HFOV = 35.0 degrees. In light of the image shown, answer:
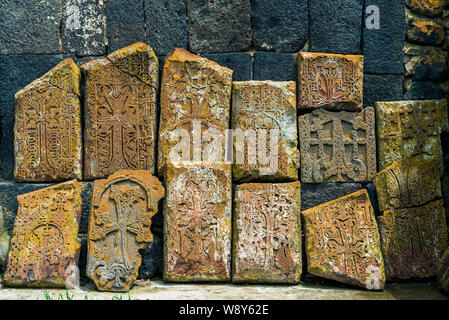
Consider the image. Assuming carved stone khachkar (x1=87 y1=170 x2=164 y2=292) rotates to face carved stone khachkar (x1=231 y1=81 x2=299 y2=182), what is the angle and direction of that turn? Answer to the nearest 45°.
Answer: approximately 90° to its left

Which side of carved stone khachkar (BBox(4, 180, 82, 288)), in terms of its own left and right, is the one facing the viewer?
front

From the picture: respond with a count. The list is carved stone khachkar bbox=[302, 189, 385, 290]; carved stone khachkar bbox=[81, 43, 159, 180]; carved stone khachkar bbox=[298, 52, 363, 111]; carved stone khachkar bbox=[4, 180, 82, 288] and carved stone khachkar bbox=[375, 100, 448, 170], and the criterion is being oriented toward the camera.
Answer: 5

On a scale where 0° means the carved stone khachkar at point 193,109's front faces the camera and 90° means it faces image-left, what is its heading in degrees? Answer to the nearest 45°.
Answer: approximately 0°

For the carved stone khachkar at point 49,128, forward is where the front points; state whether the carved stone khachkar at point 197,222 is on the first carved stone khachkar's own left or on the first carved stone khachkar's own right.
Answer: on the first carved stone khachkar's own left

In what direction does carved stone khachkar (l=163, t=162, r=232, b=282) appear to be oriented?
toward the camera

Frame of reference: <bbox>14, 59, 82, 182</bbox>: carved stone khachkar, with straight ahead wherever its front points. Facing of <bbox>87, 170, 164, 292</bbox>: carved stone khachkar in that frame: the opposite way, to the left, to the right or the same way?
the same way

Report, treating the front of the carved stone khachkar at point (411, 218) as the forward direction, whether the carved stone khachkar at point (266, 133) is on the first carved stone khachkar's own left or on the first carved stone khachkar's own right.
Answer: on the first carved stone khachkar's own right

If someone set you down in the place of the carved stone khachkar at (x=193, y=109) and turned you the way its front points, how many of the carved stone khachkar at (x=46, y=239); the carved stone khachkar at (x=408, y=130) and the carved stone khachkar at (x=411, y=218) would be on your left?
2

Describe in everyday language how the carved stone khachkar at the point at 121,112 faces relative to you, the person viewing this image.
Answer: facing the viewer

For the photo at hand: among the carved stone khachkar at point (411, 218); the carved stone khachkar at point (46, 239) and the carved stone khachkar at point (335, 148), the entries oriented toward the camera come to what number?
3

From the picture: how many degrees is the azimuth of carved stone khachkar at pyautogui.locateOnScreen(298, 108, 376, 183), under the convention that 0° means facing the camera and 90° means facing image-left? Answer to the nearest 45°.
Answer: approximately 0°

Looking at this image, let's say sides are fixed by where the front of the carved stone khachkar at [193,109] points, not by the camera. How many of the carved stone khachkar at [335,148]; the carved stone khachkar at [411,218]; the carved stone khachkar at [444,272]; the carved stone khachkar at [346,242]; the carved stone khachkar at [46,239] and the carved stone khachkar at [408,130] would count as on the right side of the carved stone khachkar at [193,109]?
1

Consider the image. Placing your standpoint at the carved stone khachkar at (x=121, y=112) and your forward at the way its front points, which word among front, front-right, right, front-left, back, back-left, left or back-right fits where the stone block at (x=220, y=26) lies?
left
